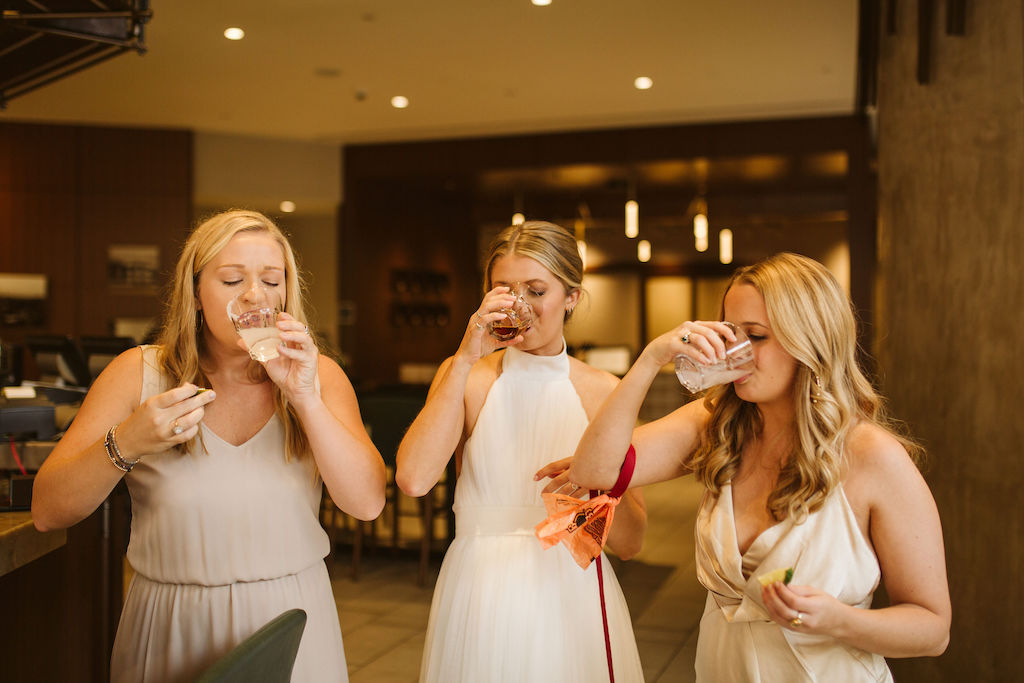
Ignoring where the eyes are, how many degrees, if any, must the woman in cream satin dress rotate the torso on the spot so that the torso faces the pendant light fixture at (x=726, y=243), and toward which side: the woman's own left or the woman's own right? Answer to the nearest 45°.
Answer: approximately 135° to the woman's own right

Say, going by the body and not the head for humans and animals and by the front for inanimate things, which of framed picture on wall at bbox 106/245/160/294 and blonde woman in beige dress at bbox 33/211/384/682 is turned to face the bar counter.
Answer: the framed picture on wall

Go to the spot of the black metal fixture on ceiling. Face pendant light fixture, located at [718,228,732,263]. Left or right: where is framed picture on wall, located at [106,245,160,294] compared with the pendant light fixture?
left

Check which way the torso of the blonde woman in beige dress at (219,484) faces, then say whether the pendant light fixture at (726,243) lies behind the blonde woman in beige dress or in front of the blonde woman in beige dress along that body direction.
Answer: behind

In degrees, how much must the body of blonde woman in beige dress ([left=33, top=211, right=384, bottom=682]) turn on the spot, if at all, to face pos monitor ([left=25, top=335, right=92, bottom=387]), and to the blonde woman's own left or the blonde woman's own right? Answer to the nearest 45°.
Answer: approximately 180°

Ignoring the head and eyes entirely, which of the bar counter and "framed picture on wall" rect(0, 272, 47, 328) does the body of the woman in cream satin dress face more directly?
the bar counter

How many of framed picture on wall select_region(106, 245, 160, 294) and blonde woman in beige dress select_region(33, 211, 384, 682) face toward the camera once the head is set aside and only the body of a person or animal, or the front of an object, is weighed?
2

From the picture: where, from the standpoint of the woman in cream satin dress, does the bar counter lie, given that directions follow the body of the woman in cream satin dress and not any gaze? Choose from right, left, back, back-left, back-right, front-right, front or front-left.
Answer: front-right

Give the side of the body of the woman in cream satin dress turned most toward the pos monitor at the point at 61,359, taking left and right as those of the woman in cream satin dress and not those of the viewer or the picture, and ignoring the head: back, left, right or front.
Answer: right

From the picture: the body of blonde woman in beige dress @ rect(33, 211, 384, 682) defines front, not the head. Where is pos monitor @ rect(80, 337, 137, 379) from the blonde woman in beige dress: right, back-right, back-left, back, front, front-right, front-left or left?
back

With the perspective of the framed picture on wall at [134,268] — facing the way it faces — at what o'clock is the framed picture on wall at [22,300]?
the framed picture on wall at [22,300] is roughly at 3 o'clock from the framed picture on wall at [134,268].

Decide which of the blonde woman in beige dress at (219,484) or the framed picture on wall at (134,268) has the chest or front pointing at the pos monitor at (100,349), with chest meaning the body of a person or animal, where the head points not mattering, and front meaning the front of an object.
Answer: the framed picture on wall

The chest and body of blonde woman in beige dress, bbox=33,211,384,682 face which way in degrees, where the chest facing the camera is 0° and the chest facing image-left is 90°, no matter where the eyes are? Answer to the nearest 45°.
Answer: approximately 0°
